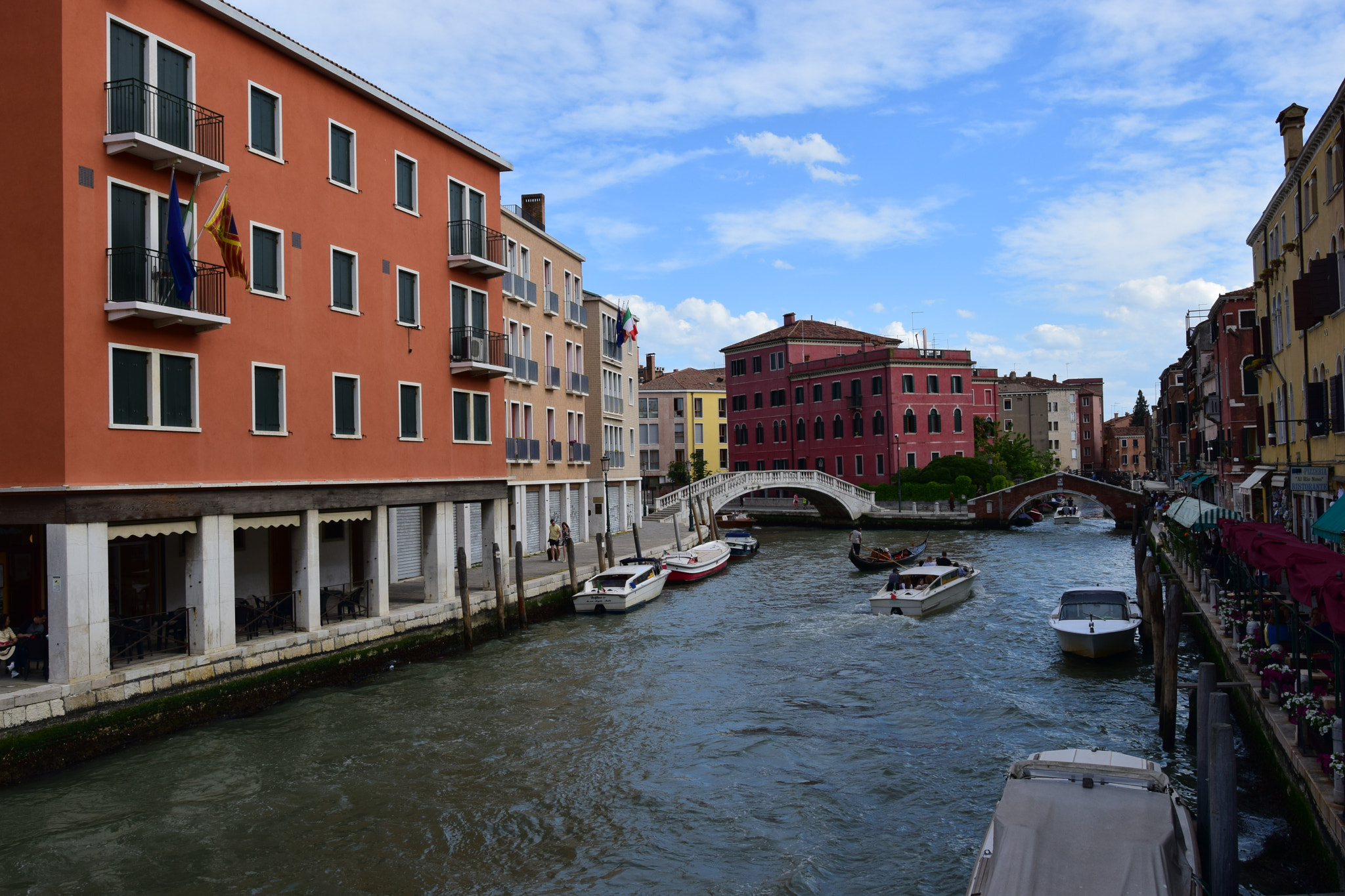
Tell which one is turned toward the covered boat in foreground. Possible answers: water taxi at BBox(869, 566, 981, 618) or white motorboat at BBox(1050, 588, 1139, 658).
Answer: the white motorboat

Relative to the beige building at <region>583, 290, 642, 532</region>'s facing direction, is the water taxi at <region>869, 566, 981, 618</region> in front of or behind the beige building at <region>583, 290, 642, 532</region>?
in front

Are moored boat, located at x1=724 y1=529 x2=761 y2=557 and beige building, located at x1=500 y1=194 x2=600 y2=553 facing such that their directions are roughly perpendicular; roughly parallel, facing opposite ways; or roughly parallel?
roughly perpendicular

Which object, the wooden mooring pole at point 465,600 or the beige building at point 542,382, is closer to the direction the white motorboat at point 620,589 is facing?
the beige building

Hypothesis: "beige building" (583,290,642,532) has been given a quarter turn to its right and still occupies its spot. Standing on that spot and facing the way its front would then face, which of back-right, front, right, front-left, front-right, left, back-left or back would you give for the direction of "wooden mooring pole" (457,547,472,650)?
front-left

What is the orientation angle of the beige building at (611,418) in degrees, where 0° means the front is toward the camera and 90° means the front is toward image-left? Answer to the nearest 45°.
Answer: approximately 315°

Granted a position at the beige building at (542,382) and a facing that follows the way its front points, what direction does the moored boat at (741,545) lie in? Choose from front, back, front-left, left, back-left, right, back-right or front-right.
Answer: left
